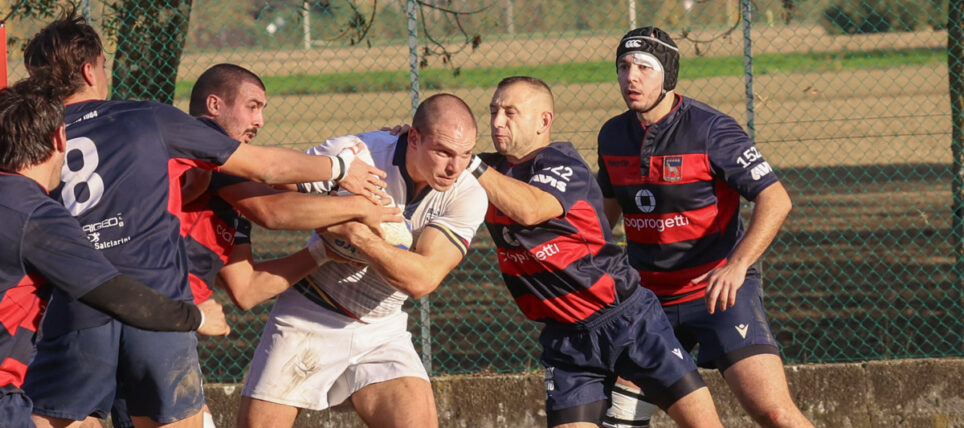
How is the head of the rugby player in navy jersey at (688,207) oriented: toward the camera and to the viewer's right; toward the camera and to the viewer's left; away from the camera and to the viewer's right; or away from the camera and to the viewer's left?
toward the camera and to the viewer's left

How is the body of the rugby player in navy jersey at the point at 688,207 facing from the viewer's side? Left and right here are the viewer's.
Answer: facing the viewer and to the left of the viewer

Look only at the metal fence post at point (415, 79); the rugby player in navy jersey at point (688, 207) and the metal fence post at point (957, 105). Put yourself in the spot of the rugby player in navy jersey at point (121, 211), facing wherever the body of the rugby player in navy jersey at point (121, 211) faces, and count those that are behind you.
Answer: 0

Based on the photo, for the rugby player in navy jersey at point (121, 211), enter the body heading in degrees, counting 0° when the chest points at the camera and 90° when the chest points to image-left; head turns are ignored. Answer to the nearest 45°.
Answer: approximately 225°

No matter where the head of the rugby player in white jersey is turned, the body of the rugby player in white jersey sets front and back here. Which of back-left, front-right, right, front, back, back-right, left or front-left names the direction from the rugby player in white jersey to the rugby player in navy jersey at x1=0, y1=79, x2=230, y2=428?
right

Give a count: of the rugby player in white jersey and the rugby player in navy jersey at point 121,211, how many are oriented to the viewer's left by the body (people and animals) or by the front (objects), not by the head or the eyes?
0

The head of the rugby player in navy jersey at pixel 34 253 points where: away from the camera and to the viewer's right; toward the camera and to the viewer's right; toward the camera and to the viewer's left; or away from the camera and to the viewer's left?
away from the camera and to the viewer's right

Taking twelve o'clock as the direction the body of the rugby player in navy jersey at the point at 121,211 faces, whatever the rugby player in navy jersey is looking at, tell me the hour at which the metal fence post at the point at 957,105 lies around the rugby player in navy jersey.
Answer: The metal fence post is roughly at 1 o'clock from the rugby player in navy jersey.

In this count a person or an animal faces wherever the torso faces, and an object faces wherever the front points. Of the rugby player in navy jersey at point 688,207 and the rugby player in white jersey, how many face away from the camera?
0

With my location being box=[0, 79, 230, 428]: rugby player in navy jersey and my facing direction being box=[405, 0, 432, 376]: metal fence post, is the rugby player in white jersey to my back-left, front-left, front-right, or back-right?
front-right

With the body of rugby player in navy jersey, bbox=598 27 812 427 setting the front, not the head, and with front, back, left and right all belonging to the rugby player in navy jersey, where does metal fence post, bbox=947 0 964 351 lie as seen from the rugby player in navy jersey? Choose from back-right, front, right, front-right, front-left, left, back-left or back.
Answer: back

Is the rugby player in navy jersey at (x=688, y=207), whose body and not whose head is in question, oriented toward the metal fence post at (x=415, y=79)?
no

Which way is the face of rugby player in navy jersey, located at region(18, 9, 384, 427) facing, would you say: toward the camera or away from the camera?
away from the camera

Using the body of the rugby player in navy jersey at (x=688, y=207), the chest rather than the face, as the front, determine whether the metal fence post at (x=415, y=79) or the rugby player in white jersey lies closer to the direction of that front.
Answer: the rugby player in white jersey

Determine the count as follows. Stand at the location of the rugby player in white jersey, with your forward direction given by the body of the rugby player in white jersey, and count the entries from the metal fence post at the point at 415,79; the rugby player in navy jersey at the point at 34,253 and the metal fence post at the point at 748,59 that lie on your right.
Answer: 1

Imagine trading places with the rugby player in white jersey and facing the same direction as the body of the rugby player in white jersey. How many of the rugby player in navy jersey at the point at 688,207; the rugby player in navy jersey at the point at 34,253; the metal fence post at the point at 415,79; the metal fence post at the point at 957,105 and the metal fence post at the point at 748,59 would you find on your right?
1
